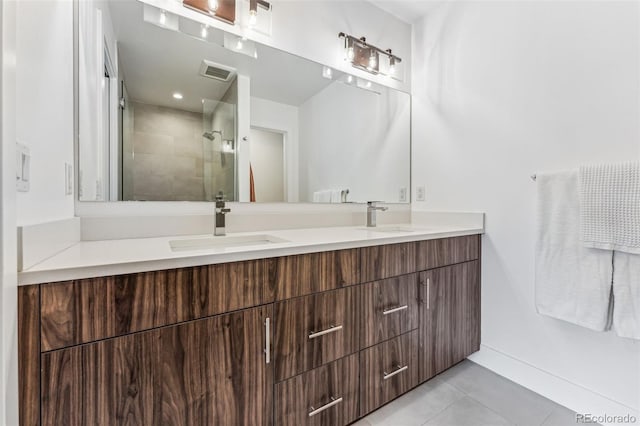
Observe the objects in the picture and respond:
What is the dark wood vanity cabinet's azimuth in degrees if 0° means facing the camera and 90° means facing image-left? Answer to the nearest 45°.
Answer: approximately 315°

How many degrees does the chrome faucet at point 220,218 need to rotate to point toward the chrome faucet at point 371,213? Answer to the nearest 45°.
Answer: approximately 45° to its left

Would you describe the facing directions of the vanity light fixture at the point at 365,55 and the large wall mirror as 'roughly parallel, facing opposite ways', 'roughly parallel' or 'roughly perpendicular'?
roughly parallel

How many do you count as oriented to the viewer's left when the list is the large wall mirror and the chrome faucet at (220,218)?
0

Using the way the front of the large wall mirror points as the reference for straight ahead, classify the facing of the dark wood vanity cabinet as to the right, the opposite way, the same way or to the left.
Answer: the same way

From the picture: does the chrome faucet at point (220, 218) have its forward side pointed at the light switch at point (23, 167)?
no

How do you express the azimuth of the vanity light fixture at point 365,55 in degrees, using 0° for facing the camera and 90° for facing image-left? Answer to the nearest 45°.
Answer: approximately 315°

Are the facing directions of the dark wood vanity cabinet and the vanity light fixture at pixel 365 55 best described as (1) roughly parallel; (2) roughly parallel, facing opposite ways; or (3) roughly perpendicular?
roughly parallel

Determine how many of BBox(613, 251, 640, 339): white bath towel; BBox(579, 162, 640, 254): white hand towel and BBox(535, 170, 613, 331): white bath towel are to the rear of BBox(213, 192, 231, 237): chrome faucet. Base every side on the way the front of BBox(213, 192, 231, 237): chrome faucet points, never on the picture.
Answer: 0

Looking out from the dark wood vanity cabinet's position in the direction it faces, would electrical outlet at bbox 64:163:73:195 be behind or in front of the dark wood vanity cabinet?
behind

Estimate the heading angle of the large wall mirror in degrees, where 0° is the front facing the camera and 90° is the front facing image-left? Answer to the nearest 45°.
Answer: approximately 315°

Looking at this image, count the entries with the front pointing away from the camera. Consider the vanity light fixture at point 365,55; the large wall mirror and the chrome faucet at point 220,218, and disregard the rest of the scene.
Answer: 0
